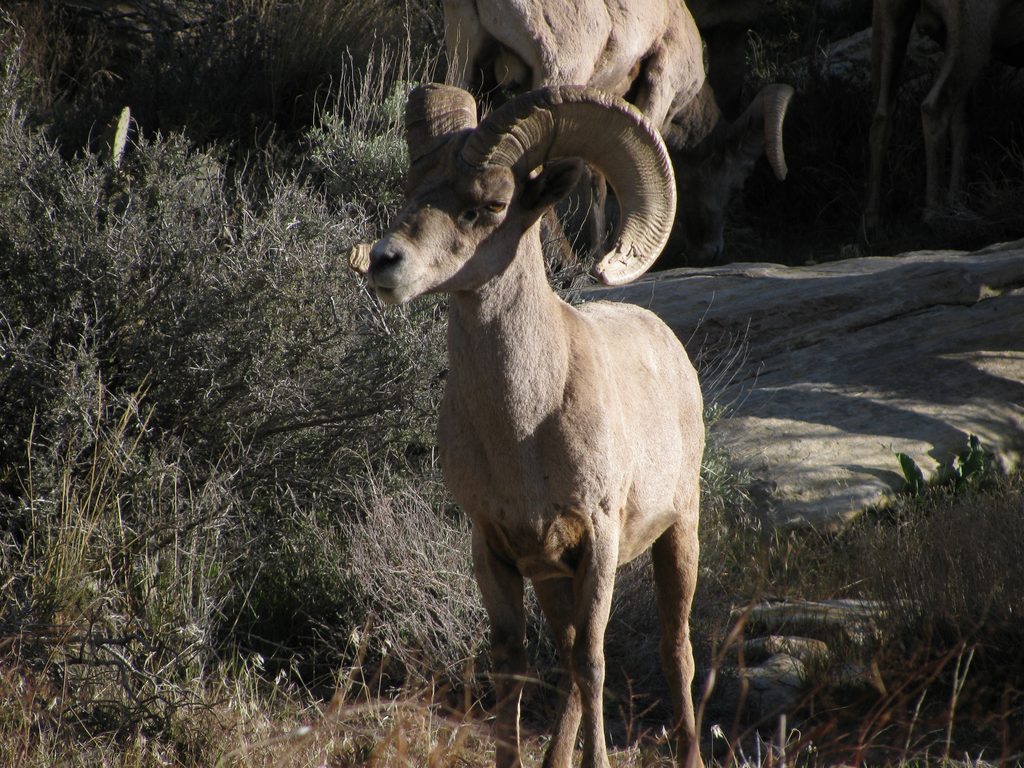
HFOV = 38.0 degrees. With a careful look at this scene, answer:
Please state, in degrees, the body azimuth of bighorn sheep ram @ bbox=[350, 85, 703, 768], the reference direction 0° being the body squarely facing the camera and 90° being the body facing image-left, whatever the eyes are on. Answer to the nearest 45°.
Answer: approximately 45°

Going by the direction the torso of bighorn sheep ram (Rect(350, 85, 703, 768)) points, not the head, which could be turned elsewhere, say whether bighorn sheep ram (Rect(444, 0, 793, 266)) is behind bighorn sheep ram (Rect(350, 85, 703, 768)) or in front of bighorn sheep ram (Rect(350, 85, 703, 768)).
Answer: behind

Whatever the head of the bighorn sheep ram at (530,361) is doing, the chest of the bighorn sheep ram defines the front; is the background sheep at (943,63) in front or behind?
behind

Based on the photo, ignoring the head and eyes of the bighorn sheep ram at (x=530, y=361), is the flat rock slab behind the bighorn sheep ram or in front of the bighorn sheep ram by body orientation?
behind

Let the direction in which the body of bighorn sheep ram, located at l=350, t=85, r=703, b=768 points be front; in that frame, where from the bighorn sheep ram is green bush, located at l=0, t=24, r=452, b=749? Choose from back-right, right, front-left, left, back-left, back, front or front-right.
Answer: right
